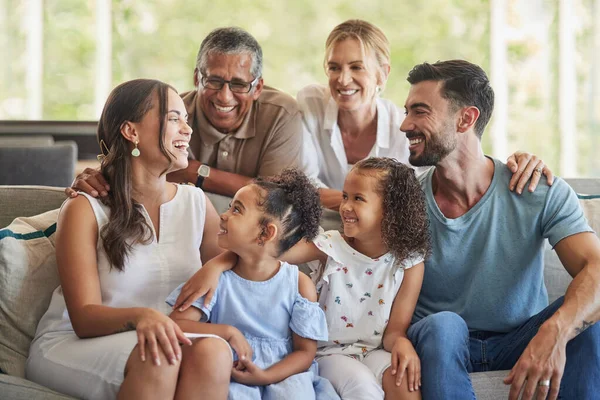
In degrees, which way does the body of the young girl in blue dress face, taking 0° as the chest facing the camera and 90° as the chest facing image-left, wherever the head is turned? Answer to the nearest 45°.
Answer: approximately 45°

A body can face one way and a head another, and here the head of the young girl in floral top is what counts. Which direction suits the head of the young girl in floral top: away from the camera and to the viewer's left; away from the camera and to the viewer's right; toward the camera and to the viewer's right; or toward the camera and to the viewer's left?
toward the camera and to the viewer's left

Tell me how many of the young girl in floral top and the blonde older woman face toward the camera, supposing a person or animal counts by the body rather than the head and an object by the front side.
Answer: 2

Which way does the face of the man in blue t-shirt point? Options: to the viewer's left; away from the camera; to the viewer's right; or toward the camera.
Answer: to the viewer's left

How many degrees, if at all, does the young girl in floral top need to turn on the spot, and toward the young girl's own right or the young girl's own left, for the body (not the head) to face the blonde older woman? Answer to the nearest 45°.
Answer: approximately 180°

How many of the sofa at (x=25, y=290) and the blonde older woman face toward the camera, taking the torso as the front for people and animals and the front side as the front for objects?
2

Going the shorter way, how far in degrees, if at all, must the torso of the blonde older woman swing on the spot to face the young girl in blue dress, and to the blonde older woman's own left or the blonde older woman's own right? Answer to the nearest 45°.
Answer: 0° — they already face them

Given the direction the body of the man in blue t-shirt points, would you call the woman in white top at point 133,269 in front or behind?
in front

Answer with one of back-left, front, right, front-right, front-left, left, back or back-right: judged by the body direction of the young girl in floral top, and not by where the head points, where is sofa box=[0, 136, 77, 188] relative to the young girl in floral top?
back-right

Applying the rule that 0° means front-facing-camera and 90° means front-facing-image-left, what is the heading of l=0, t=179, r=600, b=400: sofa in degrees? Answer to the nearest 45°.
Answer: approximately 0°

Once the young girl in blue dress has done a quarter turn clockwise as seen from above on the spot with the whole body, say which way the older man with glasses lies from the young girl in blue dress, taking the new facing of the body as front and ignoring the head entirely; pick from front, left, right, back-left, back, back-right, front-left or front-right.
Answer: front-right

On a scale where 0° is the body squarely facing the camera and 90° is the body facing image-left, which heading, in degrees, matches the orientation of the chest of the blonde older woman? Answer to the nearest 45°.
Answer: approximately 0°
